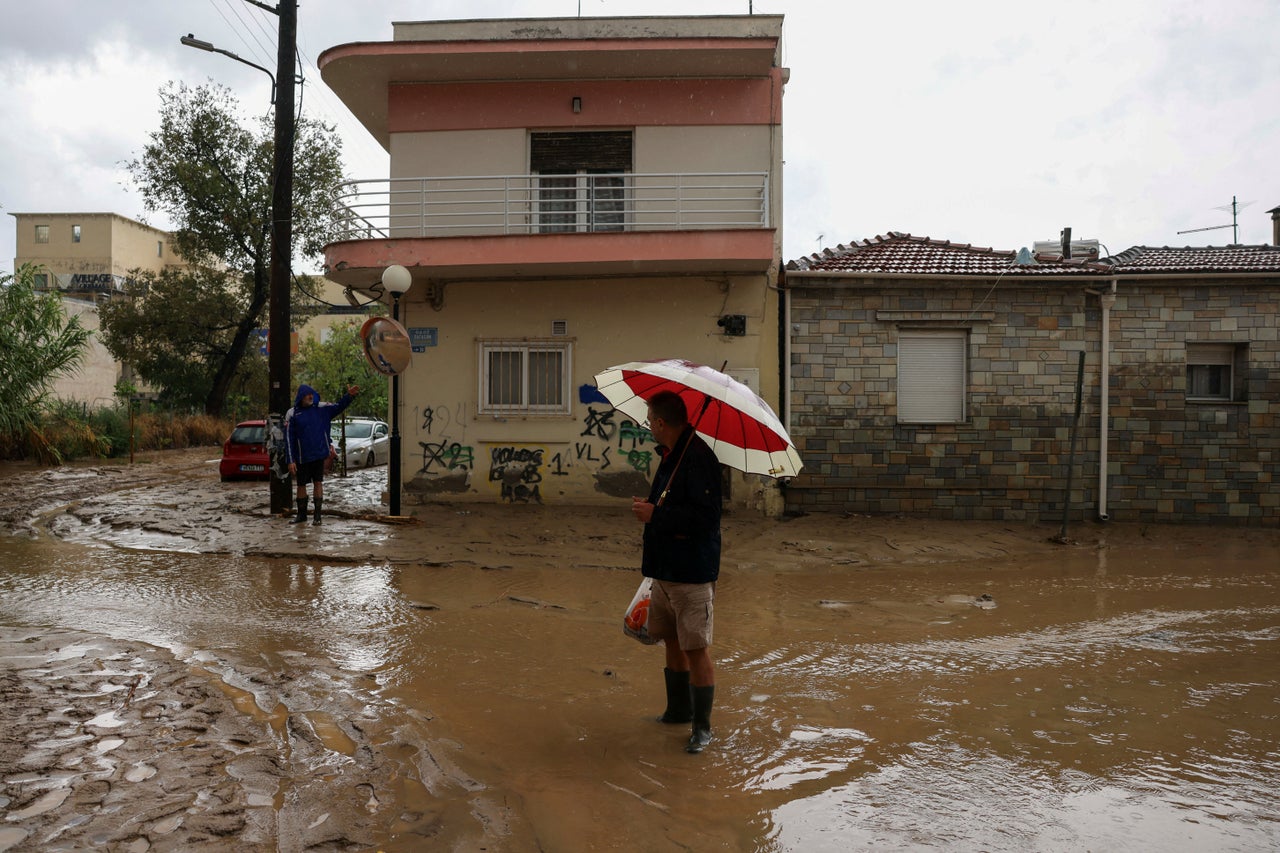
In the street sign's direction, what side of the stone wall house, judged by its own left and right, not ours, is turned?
right

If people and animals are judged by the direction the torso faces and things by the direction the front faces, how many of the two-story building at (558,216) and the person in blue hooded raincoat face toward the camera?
2

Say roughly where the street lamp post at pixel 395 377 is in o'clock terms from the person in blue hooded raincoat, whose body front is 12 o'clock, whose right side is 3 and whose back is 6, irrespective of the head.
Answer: The street lamp post is roughly at 9 o'clock from the person in blue hooded raincoat.

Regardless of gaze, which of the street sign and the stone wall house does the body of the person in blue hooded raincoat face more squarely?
the stone wall house

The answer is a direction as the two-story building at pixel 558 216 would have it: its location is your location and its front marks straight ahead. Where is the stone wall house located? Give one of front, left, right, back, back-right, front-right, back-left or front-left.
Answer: left

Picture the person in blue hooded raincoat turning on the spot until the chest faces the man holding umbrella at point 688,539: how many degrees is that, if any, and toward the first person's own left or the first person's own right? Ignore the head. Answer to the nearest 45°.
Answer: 0° — they already face them

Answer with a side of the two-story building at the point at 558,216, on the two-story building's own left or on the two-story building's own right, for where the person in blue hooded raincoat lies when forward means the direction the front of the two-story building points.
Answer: on the two-story building's own right

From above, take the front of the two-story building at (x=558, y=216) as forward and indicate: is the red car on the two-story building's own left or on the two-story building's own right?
on the two-story building's own right

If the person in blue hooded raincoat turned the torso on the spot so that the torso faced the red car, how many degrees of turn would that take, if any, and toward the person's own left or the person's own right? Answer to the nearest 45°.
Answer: approximately 180°

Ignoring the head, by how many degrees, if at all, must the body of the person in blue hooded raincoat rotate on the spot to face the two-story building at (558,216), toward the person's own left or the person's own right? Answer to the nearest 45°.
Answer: approximately 90° to the person's own left

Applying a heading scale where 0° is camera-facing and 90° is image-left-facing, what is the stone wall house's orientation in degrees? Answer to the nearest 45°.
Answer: approximately 0°

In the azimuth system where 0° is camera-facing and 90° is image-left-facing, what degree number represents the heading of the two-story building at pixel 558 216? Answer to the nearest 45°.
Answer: approximately 0°

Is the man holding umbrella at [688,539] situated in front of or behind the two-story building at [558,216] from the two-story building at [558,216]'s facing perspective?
in front
